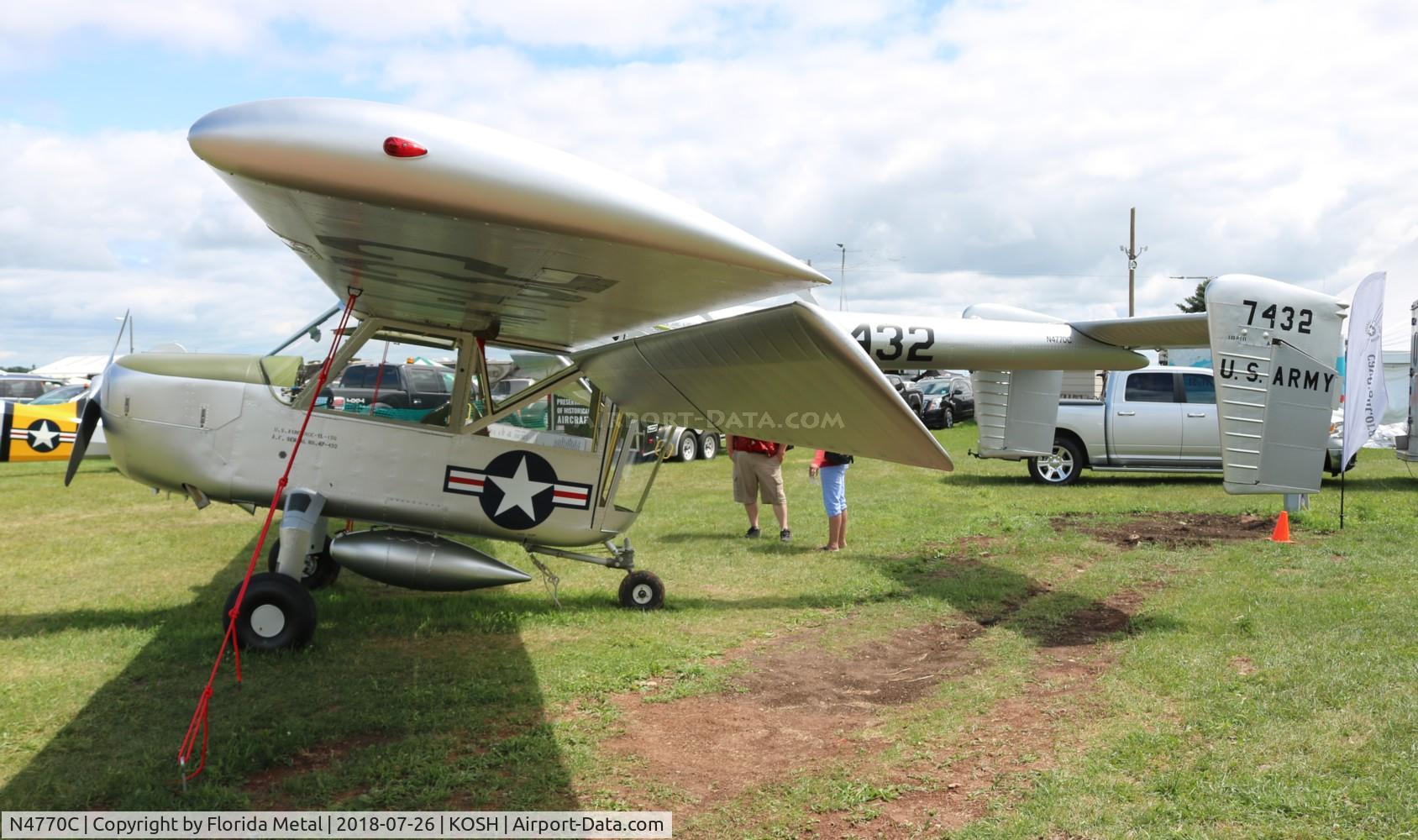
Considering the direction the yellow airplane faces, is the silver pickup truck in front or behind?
behind

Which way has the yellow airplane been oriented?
to the viewer's left

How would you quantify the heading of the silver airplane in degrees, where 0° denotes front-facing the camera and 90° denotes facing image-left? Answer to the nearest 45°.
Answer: approximately 90°

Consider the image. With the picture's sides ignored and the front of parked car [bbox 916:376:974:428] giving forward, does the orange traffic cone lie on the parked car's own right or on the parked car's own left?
on the parked car's own left

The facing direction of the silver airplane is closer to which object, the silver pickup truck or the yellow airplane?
the yellow airplane

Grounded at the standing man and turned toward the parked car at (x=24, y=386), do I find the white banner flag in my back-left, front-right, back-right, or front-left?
back-right

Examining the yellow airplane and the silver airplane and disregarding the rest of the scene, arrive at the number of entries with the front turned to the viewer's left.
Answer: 2
